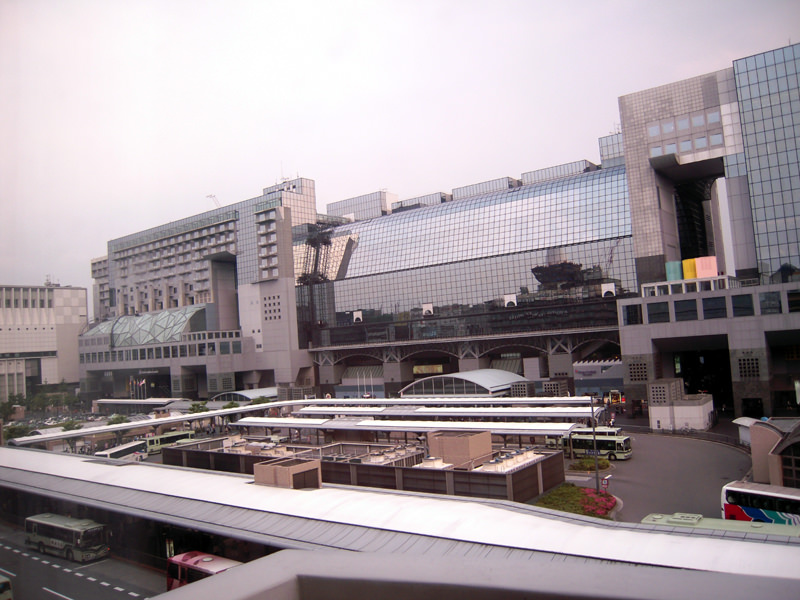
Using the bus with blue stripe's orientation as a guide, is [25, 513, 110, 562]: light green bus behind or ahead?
ahead

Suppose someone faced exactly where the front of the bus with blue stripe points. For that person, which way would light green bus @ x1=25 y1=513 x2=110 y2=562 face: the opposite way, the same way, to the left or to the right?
the opposite way

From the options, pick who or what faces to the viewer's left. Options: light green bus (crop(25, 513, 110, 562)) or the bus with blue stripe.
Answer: the bus with blue stripe

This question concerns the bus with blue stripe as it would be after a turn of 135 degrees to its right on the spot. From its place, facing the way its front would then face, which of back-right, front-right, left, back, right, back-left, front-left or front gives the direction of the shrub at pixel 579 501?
back-left

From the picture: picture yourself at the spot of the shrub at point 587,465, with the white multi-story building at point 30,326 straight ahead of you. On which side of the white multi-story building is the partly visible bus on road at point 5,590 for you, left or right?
left

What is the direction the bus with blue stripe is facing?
to the viewer's left

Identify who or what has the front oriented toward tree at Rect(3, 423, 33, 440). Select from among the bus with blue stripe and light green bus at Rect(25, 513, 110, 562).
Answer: the bus with blue stripe

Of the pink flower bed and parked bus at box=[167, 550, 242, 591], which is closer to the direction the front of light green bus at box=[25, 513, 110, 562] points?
the parked bus

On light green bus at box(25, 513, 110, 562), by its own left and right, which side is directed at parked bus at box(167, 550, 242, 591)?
front

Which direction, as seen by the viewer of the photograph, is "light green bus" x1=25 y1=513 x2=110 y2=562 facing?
facing the viewer and to the right of the viewer

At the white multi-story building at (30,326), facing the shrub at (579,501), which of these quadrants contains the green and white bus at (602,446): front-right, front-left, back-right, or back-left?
front-left

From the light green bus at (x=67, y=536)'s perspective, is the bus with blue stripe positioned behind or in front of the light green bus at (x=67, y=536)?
in front

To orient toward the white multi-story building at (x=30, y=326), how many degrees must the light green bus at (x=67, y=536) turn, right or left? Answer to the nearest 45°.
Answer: approximately 135° to its left

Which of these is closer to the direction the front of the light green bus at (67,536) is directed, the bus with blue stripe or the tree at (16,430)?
the bus with blue stripe

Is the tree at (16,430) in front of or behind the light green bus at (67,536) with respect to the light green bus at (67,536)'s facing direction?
behind

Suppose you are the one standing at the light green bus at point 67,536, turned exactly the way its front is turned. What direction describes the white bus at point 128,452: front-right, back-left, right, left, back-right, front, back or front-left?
back-left
